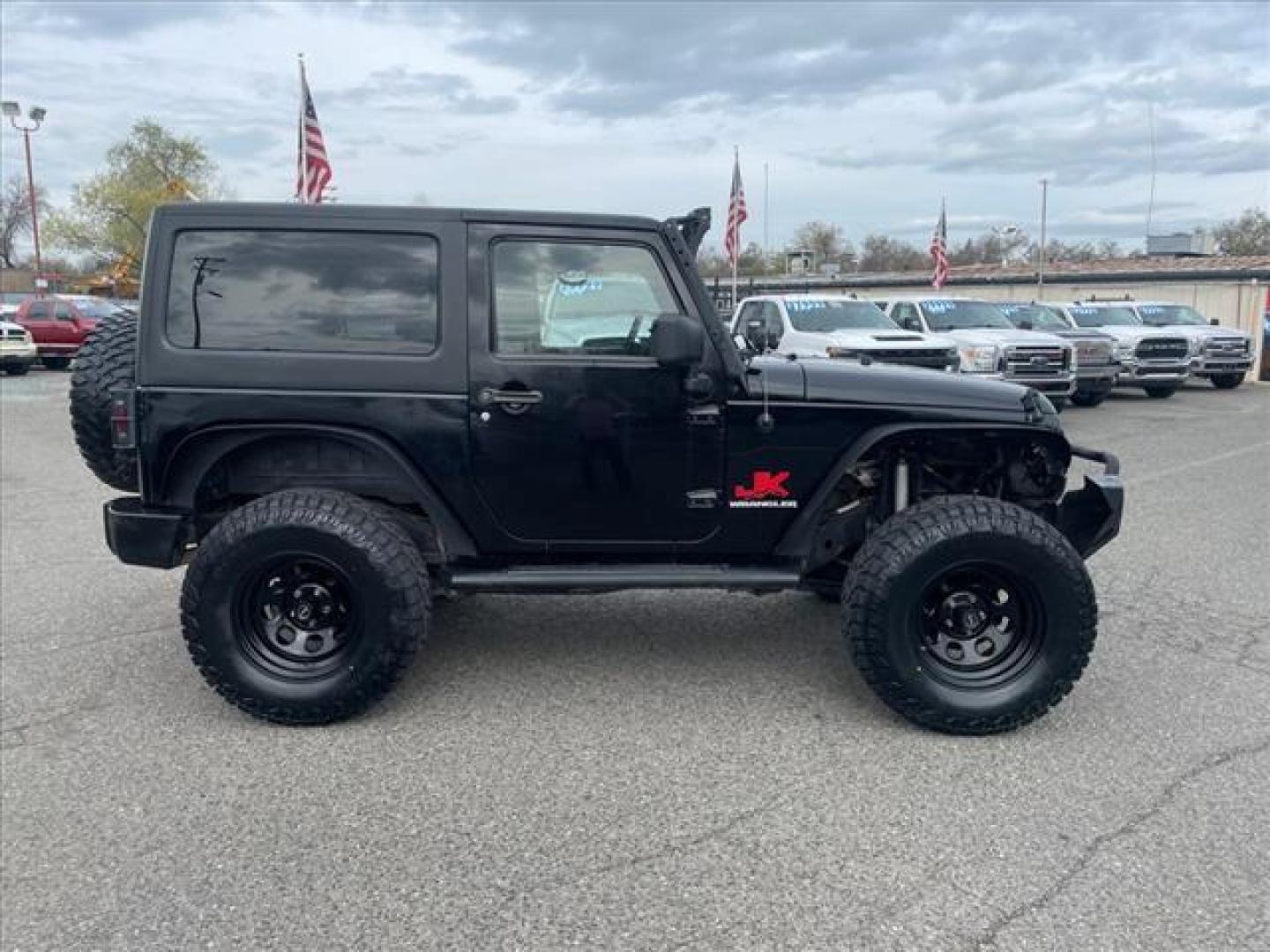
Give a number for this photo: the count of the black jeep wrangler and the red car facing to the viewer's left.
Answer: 0

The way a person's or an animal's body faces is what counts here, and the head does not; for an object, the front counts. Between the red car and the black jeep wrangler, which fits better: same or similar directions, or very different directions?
same or similar directions

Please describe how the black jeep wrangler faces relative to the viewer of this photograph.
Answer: facing to the right of the viewer

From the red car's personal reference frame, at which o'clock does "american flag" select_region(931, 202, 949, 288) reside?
The american flag is roughly at 11 o'clock from the red car.

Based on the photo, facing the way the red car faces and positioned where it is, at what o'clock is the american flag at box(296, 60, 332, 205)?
The american flag is roughly at 1 o'clock from the red car.

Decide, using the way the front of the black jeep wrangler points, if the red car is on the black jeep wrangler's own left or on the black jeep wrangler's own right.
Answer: on the black jeep wrangler's own left

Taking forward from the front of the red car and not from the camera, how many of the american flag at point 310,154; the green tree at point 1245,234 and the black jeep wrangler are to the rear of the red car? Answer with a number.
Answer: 0

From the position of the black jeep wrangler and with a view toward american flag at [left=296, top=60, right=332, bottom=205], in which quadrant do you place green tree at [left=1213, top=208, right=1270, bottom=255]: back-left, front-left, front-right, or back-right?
front-right

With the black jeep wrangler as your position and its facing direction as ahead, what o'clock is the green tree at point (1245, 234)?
The green tree is roughly at 10 o'clock from the black jeep wrangler.

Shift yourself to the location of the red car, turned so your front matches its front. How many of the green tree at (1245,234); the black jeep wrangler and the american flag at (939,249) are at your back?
0

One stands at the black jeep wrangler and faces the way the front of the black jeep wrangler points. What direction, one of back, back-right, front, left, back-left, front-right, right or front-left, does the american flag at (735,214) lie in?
left

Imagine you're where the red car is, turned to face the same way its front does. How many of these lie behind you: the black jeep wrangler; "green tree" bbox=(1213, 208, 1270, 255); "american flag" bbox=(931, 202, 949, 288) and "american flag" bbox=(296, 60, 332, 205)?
0

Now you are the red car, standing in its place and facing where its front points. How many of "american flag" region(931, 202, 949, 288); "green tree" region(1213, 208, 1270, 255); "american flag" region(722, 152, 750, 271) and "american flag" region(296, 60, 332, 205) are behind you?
0

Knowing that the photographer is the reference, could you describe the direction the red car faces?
facing the viewer and to the right of the viewer

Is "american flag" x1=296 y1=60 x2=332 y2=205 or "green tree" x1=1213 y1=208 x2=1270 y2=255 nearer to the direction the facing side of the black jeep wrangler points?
the green tree

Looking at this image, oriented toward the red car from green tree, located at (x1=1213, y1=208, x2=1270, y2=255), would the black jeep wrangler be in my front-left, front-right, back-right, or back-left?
front-left

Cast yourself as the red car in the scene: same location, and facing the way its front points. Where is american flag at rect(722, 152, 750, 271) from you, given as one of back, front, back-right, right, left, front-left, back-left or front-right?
front

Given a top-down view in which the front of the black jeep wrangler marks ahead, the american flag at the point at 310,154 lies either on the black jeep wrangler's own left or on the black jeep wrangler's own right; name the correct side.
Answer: on the black jeep wrangler's own left
